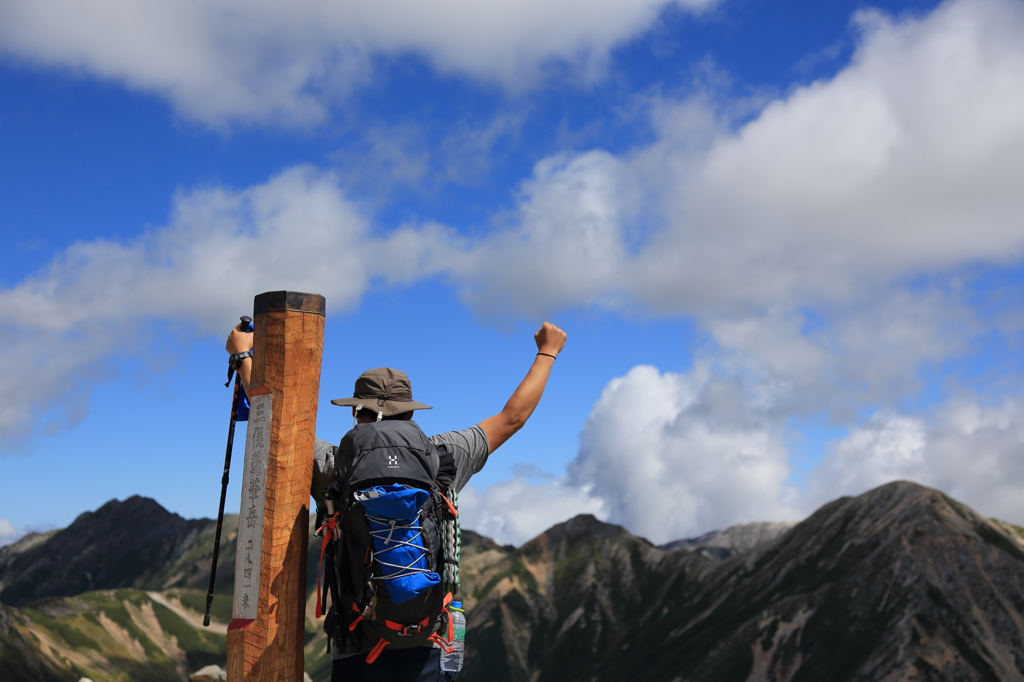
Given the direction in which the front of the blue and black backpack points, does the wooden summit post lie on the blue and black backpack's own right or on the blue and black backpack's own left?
on the blue and black backpack's own right

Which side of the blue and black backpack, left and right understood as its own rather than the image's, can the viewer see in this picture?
front

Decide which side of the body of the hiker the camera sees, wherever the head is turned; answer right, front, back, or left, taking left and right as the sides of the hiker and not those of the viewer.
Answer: back
